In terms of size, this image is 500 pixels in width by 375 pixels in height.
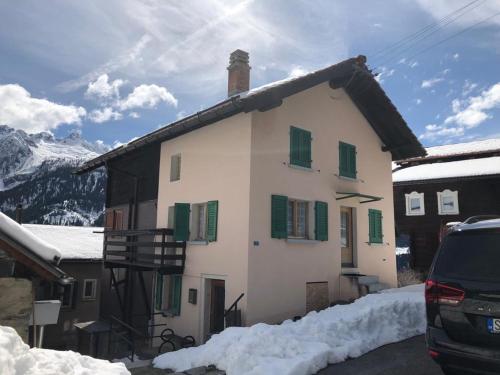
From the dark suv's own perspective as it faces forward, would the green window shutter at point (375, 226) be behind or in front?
in front

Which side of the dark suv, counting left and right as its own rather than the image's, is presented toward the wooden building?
front

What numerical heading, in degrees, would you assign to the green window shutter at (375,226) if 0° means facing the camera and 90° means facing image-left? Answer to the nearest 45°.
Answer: approximately 315°

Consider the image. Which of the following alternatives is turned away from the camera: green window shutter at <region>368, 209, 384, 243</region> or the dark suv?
the dark suv

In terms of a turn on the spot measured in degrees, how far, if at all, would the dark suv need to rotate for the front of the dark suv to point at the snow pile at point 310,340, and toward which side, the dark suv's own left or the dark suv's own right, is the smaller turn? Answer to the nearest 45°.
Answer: approximately 45° to the dark suv's own left

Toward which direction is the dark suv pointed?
away from the camera

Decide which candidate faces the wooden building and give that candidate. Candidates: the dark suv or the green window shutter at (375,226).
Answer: the dark suv

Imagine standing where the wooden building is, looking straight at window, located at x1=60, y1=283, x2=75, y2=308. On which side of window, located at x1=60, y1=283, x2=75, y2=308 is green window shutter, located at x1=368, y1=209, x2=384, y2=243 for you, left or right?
left

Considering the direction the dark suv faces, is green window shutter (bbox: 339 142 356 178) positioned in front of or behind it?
in front

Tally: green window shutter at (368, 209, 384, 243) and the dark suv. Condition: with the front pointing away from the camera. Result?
1
